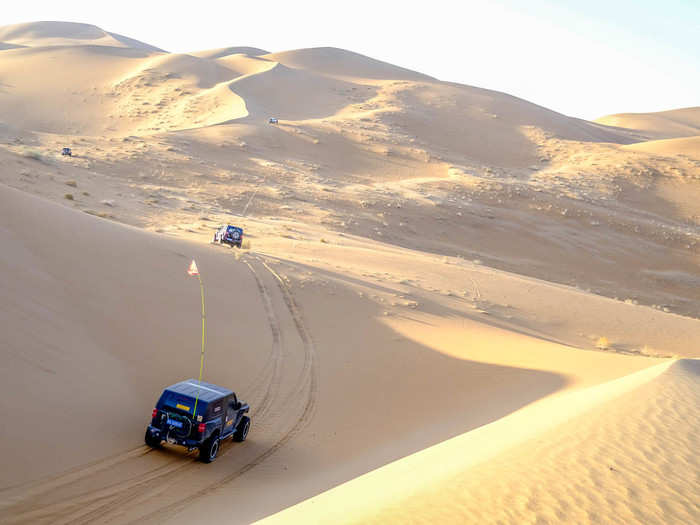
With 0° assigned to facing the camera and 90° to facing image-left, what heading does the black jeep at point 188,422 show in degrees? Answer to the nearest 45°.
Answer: approximately 225°

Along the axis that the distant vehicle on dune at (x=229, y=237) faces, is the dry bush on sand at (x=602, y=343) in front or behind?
behind

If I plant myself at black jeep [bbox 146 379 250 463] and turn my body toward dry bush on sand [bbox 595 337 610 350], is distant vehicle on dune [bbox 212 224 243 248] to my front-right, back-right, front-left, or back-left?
front-left

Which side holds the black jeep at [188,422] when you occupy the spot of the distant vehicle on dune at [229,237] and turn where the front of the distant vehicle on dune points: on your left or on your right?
on your left

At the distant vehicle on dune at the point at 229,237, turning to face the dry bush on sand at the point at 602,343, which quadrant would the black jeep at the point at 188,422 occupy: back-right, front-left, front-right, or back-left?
front-right

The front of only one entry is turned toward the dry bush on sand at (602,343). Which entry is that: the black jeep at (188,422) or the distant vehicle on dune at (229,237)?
the black jeep

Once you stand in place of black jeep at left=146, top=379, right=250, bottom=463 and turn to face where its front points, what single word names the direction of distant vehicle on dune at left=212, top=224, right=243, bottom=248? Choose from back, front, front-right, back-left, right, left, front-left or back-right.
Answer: front-left

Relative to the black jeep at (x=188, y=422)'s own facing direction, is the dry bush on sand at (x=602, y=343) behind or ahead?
ahead

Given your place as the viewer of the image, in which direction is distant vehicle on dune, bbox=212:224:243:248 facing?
facing away from the viewer and to the left of the viewer

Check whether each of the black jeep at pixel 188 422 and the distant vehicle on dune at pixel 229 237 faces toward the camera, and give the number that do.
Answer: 0
